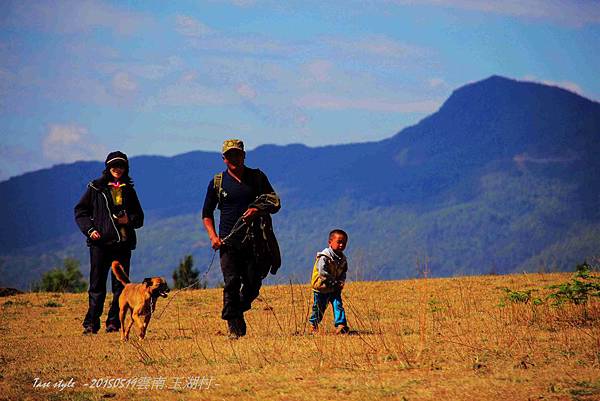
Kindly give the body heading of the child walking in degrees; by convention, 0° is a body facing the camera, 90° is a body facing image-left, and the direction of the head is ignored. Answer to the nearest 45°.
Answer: approximately 315°

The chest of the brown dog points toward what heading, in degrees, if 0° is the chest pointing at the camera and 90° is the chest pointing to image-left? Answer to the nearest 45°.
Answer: approximately 315°

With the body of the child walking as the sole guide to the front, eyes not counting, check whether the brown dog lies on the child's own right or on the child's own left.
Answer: on the child's own right

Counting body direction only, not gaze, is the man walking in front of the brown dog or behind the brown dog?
in front

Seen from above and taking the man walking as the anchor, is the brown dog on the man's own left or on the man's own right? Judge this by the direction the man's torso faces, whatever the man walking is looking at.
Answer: on the man's own right

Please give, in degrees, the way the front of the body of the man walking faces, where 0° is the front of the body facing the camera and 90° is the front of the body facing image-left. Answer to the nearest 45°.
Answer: approximately 0°

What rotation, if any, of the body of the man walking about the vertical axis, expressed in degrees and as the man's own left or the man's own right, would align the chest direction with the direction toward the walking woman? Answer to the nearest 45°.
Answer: approximately 135° to the man's own right
